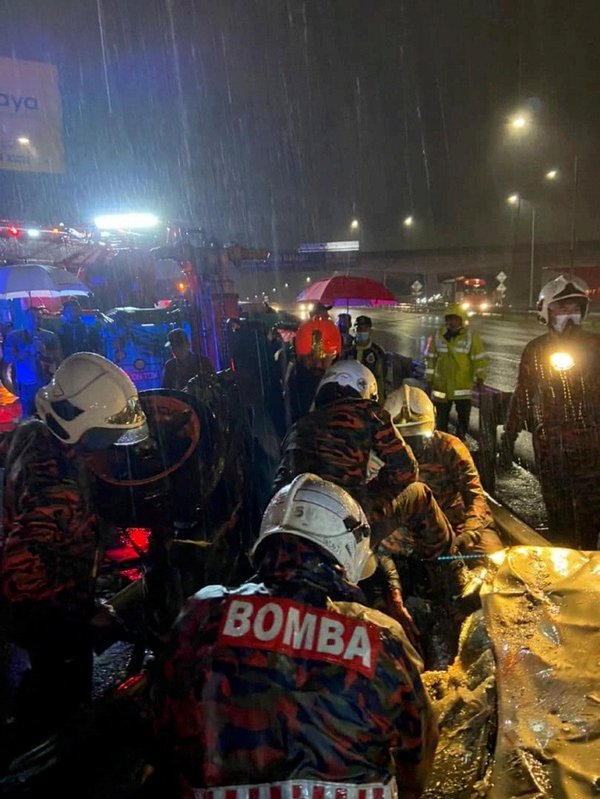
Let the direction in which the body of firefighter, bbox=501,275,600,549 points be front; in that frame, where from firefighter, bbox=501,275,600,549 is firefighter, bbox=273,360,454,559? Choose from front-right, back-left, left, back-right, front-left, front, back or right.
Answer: front-right

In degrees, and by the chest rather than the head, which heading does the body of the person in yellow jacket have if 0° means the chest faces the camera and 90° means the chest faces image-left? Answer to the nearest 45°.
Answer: approximately 0°

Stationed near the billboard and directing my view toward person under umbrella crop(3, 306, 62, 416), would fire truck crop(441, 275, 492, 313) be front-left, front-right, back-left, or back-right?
back-left

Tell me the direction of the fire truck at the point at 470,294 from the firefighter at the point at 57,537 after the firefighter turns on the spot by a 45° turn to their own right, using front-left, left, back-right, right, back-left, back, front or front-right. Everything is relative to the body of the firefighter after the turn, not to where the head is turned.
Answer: left

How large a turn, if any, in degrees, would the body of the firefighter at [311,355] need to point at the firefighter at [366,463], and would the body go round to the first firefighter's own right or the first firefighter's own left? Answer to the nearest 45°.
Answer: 0° — they already face them

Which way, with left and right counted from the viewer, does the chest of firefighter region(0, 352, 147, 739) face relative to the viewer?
facing to the right of the viewer

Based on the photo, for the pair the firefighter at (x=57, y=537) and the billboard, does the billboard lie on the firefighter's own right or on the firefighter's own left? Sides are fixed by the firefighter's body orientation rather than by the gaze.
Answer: on the firefighter's own left

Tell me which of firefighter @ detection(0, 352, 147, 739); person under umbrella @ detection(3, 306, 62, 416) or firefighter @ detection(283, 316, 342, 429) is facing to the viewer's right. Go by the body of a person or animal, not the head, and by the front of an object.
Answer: firefighter @ detection(0, 352, 147, 739)

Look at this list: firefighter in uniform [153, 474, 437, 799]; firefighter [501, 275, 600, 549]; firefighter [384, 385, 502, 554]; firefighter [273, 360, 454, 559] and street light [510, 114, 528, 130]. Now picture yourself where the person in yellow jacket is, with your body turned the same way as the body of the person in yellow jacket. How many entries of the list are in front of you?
4

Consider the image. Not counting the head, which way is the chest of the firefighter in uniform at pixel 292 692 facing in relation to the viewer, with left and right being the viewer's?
facing away from the viewer
